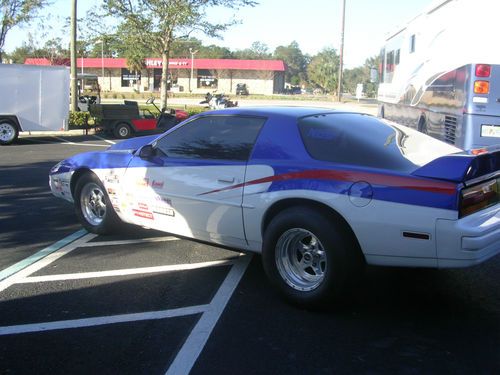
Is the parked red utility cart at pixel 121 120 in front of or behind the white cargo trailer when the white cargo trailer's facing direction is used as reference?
behind

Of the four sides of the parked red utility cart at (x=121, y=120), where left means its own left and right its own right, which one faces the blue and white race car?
right

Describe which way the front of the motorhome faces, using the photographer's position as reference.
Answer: facing away from the viewer and to the left of the viewer

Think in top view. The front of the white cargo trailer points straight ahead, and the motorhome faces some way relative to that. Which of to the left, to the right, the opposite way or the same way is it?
to the right

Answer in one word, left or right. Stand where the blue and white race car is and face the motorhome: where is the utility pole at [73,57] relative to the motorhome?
left

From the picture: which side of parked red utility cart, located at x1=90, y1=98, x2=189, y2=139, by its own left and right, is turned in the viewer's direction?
right

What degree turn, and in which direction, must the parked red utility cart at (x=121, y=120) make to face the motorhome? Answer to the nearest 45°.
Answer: approximately 45° to its right

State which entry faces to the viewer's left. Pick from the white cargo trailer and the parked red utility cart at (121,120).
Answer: the white cargo trailer

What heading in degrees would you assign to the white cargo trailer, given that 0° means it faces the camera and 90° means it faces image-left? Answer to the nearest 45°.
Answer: approximately 90°

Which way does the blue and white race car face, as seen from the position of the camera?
facing away from the viewer and to the left of the viewer

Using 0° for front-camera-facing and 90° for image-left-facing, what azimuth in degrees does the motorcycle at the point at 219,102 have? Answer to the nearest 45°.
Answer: approximately 90°
